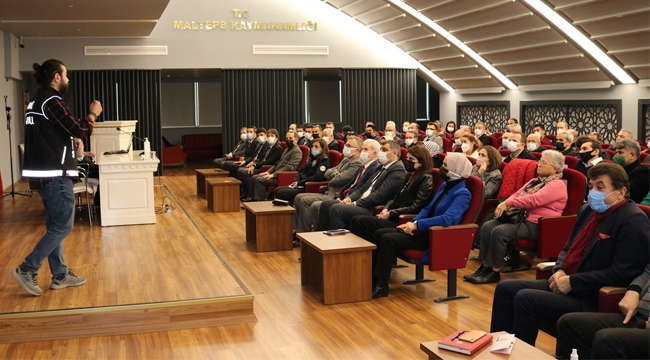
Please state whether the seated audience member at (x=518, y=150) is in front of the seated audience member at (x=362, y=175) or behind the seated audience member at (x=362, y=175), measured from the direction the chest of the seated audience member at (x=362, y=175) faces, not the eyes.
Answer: behind

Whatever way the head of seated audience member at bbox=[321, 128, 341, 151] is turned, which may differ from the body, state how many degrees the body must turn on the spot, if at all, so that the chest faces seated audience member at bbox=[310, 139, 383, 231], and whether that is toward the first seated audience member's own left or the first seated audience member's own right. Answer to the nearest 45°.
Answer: approximately 45° to the first seated audience member's own left

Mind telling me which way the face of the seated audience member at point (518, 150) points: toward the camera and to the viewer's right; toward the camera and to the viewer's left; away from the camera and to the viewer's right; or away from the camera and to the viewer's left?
toward the camera and to the viewer's left

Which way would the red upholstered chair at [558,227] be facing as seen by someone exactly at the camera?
facing to the left of the viewer

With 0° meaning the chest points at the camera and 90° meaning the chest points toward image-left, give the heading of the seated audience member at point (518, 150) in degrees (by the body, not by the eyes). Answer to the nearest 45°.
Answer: approximately 45°

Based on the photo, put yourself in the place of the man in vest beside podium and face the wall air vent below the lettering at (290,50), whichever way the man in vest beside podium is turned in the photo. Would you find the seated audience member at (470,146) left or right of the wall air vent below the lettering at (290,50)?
right

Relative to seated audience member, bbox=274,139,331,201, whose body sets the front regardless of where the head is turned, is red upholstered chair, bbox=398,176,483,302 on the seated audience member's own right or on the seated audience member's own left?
on the seated audience member's own left

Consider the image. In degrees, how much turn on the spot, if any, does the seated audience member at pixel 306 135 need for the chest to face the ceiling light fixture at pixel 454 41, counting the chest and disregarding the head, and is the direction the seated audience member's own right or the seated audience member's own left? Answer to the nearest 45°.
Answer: approximately 180°

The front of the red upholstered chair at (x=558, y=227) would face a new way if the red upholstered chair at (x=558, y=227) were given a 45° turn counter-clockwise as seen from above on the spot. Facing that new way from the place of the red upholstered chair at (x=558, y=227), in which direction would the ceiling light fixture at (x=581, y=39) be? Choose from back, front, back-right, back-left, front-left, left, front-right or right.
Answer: back-right

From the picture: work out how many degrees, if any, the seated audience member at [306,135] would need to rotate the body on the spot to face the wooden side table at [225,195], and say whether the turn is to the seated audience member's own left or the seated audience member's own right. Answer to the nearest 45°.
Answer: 0° — they already face it

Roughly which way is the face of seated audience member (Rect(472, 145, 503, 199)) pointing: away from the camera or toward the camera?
toward the camera

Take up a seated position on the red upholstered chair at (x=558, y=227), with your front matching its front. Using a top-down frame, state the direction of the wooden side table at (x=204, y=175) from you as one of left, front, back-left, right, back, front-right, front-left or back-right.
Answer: front-right

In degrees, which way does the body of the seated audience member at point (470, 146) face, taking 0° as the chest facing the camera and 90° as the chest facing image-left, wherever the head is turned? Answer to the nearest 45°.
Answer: approximately 45°

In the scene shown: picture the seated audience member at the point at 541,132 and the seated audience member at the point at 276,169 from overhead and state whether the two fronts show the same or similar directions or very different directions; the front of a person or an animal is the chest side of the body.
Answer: same or similar directions

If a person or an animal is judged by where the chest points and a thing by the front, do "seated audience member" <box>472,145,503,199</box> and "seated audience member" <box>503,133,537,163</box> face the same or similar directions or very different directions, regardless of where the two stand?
same or similar directions
